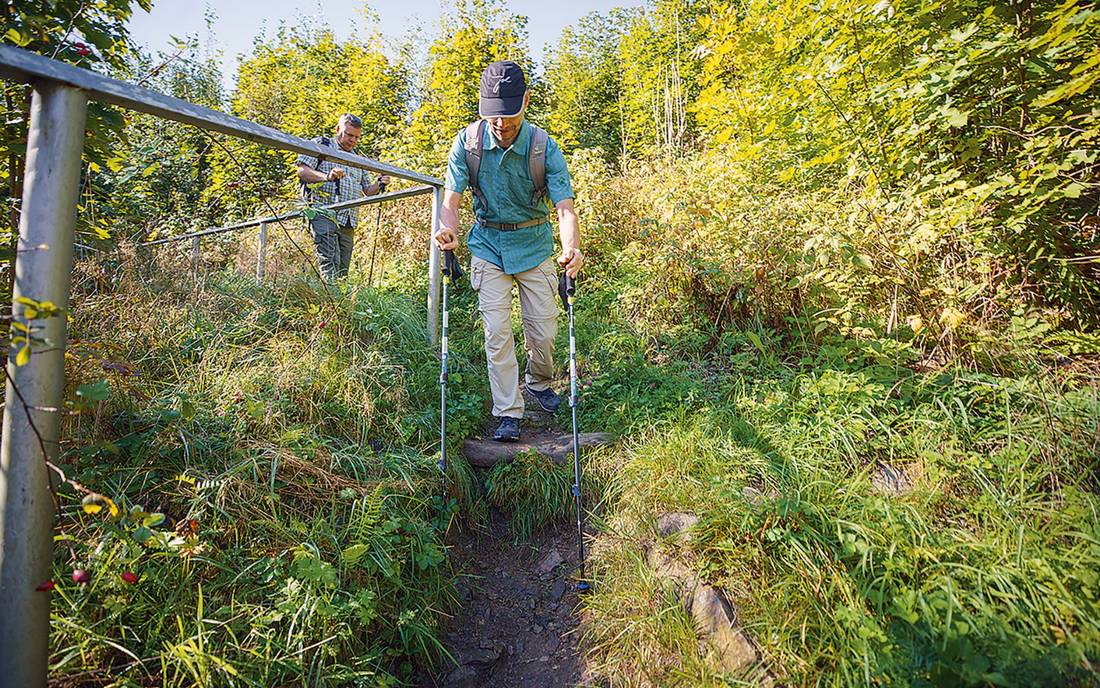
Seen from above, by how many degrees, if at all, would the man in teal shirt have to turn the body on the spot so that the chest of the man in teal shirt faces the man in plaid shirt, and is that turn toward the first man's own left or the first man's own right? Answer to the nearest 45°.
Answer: approximately 135° to the first man's own right

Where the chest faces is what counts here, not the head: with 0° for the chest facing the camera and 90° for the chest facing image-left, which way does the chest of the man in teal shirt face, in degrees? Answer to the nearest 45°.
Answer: approximately 0°

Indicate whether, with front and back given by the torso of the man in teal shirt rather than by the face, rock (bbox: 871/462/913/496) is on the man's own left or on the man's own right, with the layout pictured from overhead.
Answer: on the man's own left

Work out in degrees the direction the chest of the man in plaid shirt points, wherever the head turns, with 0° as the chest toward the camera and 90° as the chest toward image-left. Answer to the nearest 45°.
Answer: approximately 315°
